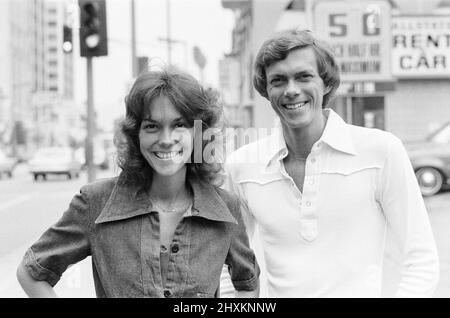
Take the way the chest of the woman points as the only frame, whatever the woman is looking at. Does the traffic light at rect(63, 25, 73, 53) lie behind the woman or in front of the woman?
behind

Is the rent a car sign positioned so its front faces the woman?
yes

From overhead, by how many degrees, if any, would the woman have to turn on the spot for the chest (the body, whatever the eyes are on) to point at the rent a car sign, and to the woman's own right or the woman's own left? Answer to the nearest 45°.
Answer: approximately 135° to the woman's own left

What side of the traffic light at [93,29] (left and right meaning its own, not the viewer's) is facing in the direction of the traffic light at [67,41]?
back

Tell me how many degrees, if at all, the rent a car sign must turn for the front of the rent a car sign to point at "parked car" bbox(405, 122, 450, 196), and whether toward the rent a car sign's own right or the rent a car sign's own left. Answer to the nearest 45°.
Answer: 0° — it already faces it

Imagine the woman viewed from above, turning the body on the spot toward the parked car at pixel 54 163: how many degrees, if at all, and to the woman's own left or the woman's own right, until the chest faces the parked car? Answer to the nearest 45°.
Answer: approximately 180°

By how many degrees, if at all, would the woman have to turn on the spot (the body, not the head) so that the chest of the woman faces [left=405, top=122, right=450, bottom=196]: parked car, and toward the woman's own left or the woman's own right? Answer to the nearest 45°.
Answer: approximately 135° to the woman's own left
